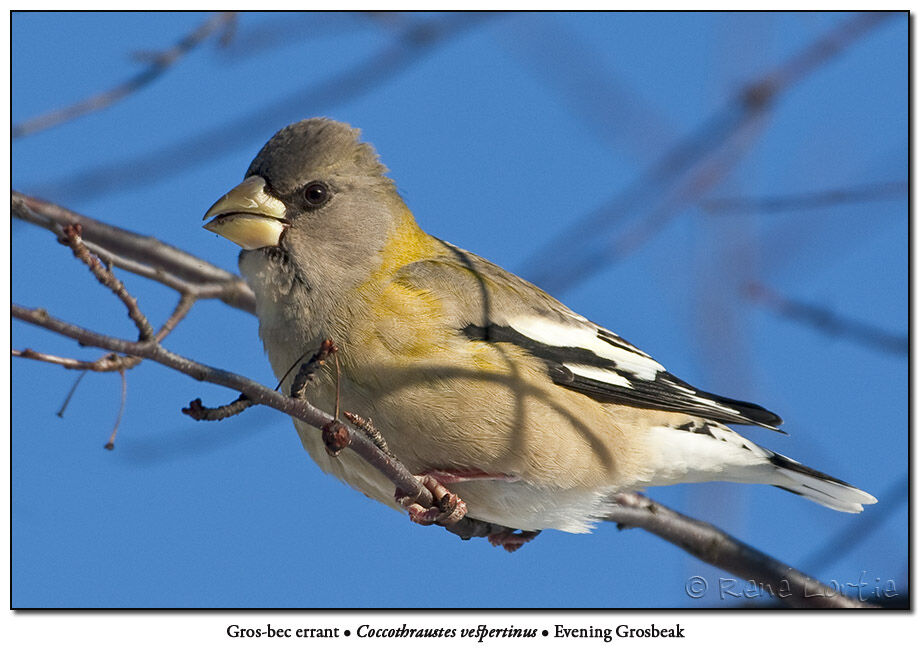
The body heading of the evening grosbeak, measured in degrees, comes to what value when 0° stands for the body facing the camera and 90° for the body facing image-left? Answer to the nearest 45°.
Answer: approximately 90°

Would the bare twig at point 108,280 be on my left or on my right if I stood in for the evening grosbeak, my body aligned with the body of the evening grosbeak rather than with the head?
on my right

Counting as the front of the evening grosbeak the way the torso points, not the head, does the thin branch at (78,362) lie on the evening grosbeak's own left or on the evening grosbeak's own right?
on the evening grosbeak's own right
